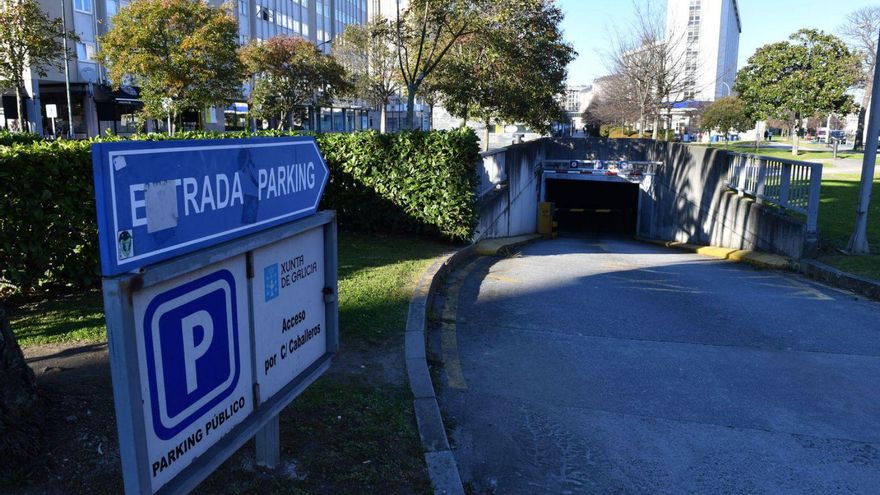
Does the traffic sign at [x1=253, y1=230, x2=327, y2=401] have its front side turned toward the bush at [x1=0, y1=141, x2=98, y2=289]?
no

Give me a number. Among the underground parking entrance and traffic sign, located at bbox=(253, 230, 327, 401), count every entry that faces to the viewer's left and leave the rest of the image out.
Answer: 0

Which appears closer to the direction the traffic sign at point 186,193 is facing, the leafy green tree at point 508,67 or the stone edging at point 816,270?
the stone edging

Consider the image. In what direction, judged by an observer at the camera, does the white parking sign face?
facing the viewer and to the right of the viewer

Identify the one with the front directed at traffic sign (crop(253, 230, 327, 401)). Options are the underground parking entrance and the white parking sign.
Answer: the underground parking entrance

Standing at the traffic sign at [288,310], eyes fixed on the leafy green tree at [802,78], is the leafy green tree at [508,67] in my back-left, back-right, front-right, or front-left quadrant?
front-left

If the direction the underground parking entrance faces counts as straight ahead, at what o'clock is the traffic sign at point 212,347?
The traffic sign is roughly at 12 o'clock from the underground parking entrance.

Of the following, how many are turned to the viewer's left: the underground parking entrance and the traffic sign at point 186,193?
0

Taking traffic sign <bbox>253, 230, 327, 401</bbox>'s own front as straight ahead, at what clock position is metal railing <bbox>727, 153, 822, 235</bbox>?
The metal railing is roughly at 9 o'clock from the traffic sign.

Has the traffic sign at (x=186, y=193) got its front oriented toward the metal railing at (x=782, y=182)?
no

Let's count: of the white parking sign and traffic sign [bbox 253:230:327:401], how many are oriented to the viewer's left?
0

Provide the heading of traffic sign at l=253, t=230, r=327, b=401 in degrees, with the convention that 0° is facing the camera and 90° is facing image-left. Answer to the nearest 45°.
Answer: approximately 315°

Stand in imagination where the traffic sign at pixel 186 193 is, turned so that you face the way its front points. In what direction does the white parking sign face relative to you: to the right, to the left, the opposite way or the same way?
the same way

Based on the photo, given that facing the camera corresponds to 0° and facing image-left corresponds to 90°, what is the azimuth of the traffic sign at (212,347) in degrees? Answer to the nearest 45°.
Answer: approximately 315°

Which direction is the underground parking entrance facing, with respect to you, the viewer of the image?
facing the viewer

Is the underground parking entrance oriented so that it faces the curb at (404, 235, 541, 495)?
yes

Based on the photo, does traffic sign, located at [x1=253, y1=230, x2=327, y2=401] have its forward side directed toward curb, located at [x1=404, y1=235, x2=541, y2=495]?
no
